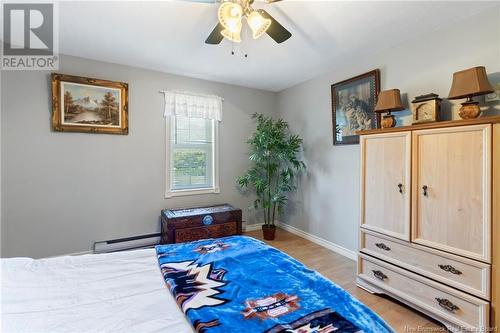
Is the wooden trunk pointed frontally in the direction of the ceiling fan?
yes

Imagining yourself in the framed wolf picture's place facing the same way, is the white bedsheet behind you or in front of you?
in front

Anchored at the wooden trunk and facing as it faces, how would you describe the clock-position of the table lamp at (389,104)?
The table lamp is roughly at 10 o'clock from the wooden trunk.

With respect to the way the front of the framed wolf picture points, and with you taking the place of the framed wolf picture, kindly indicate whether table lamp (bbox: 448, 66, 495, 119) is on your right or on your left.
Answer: on your left

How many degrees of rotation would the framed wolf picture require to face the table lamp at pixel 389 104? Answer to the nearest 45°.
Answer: approximately 90° to its left

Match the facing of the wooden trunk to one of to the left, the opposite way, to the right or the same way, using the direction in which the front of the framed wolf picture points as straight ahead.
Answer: to the left

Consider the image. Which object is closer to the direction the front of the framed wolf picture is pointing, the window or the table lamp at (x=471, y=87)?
the window

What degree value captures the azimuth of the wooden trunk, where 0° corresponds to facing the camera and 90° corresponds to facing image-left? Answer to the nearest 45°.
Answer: approximately 0°

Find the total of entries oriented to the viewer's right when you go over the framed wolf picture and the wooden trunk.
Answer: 0

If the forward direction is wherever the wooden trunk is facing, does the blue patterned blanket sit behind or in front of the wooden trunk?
in front

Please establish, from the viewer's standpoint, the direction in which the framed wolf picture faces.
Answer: facing the viewer and to the left of the viewer

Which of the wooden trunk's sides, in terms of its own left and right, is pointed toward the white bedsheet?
front
